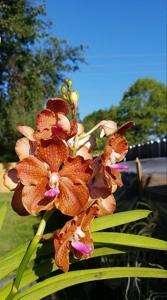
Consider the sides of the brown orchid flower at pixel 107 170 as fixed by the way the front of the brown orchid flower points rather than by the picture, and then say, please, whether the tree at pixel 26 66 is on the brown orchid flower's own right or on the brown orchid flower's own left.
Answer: on the brown orchid flower's own left

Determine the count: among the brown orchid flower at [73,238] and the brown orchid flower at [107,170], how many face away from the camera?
0

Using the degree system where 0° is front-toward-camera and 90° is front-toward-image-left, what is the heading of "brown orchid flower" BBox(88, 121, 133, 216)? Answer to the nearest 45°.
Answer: approximately 270°

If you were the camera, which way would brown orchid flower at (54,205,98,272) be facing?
facing the viewer and to the right of the viewer
